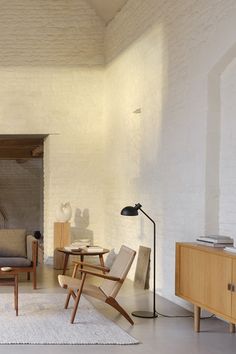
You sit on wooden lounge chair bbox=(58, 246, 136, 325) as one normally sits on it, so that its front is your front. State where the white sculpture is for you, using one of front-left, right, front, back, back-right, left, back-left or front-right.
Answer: right

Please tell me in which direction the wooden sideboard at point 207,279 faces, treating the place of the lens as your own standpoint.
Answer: facing the viewer and to the left of the viewer

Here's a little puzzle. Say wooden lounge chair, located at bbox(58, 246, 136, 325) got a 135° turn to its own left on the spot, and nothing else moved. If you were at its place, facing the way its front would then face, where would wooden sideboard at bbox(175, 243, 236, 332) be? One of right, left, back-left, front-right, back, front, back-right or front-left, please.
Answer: front

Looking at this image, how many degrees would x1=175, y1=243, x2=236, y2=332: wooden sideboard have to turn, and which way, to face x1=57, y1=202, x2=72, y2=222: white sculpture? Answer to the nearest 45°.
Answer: approximately 90° to its right

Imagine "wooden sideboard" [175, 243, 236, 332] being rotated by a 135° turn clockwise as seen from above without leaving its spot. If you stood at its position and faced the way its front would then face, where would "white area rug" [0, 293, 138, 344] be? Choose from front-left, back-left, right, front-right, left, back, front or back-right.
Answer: left

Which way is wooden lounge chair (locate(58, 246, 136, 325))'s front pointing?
to the viewer's left
